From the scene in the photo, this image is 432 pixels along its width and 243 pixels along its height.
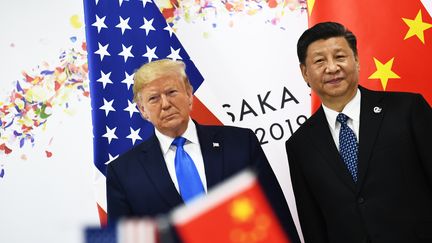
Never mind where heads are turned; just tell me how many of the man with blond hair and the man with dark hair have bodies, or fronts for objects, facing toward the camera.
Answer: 2

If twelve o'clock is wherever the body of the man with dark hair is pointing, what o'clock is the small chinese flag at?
The small chinese flag is roughly at 12 o'clock from the man with dark hair.

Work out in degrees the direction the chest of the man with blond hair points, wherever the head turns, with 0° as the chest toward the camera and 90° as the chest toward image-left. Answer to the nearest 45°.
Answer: approximately 0°

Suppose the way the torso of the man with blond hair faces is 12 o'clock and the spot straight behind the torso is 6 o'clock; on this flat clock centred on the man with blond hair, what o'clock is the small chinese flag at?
The small chinese flag is roughly at 12 o'clock from the man with blond hair.

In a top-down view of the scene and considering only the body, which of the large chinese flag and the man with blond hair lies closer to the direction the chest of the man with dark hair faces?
the man with blond hair

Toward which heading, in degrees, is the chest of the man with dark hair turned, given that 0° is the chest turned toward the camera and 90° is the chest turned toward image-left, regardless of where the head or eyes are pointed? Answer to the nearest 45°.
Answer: approximately 0°

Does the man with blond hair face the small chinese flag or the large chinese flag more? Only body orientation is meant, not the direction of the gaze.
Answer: the small chinese flag
